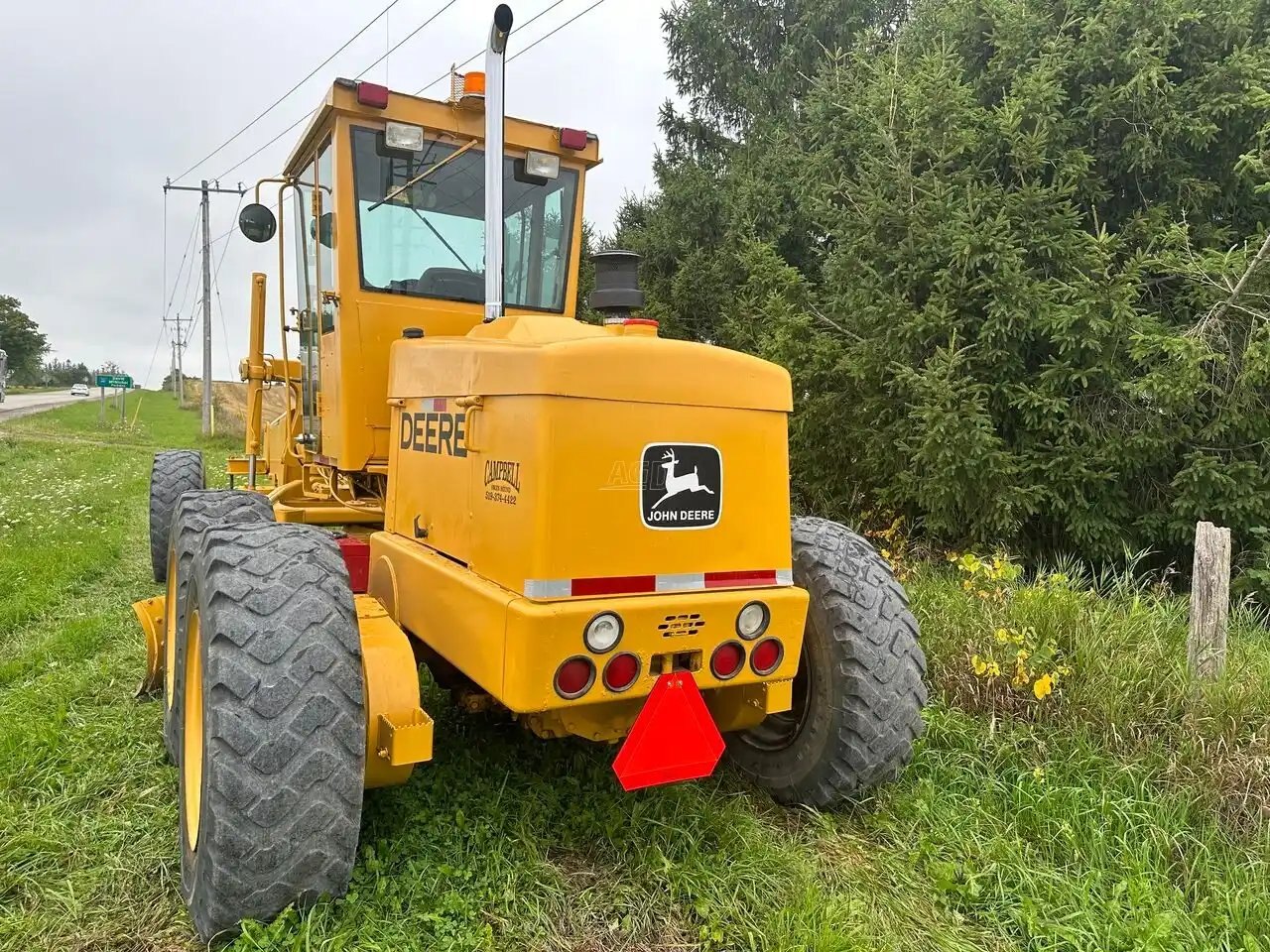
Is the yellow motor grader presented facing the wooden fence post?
no

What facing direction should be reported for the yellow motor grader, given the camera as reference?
facing away from the viewer and to the left of the viewer
